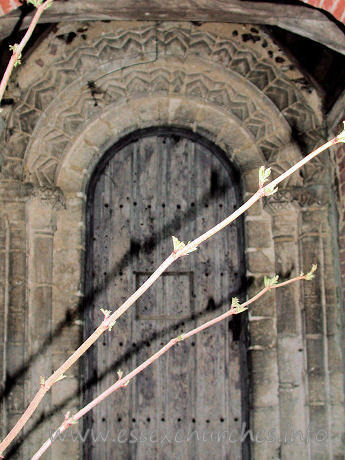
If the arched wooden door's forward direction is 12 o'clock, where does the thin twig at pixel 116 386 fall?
The thin twig is roughly at 12 o'clock from the arched wooden door.

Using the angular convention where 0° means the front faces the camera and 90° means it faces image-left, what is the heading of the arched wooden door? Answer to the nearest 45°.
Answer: approximately 0°
